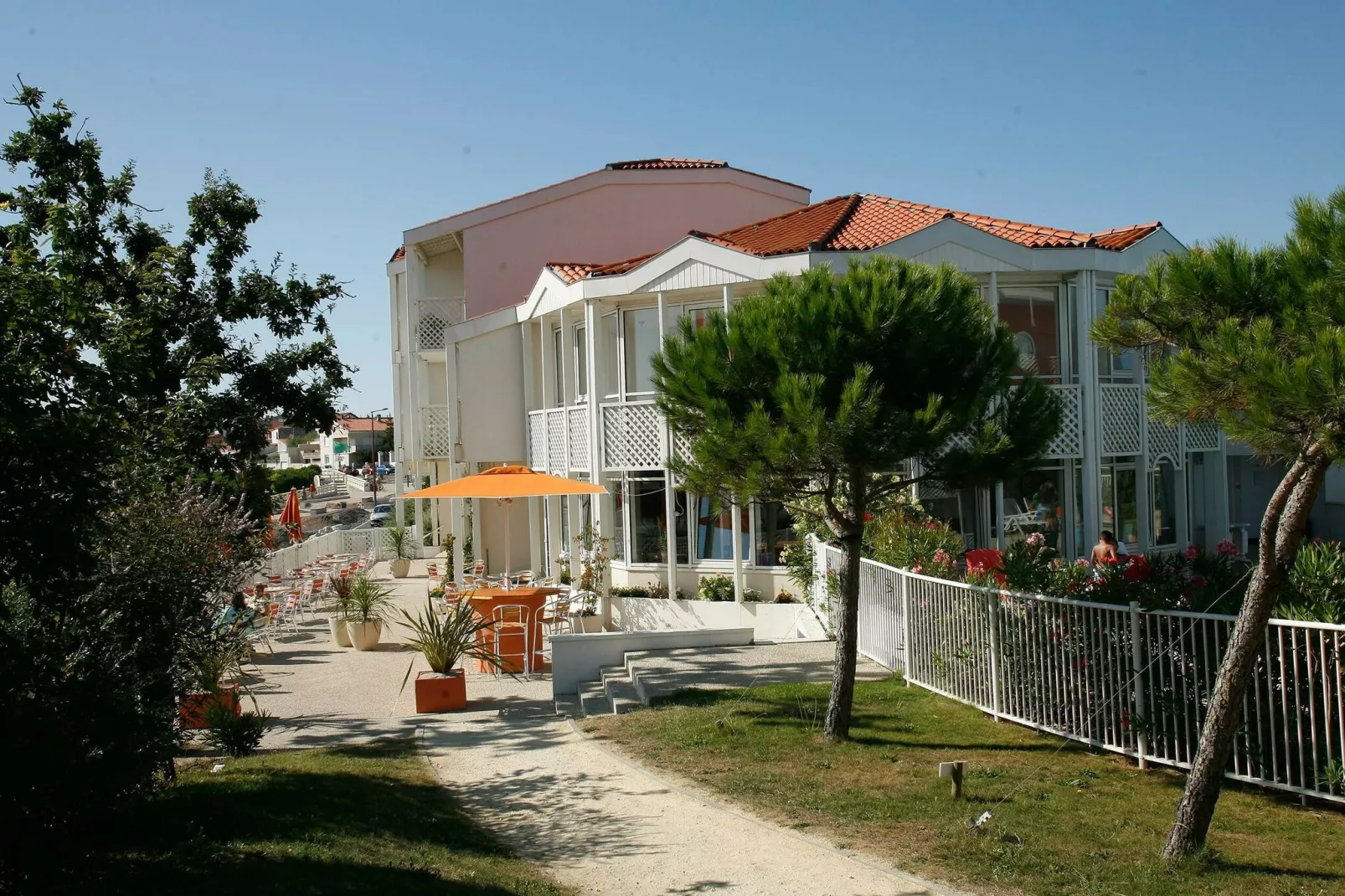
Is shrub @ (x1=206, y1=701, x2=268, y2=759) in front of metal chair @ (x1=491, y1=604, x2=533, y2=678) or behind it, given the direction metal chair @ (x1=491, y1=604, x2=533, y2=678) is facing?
behind

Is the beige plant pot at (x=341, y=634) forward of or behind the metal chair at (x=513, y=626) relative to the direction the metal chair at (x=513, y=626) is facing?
forward

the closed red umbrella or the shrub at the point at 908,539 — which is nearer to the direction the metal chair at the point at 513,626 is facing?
the closed red umbrella

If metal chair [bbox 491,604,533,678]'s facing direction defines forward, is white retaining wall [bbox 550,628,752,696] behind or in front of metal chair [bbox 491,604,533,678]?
behind

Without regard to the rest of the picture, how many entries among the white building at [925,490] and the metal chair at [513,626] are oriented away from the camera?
1

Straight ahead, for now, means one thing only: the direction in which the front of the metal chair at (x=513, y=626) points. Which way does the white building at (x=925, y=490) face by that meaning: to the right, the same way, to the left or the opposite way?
the opposite way

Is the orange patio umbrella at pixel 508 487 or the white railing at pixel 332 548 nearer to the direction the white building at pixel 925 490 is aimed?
the orange patio umbrella

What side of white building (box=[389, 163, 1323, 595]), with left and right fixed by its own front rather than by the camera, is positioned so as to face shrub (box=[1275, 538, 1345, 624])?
front

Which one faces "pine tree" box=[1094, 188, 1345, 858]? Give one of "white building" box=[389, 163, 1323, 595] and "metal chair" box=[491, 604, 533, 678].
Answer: the white building

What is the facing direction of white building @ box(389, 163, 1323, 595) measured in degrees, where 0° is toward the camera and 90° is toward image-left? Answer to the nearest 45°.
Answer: approximately 0°

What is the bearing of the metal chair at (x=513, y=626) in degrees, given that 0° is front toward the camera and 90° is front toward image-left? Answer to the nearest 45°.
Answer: approximately 180°

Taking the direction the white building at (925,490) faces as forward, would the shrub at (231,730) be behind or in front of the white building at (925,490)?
in front
